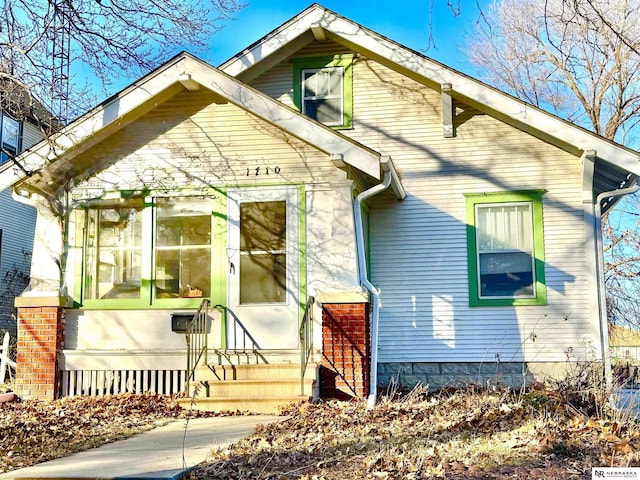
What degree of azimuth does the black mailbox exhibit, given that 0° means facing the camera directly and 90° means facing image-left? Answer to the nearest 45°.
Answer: approximately 0°

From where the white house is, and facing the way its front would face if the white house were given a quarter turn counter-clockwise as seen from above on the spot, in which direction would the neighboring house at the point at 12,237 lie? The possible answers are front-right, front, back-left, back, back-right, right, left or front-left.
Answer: back-left

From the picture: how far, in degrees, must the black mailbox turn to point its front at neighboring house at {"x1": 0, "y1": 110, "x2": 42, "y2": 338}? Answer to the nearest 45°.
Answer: approximately 135° to its right

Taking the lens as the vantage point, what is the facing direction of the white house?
facing the viewer
